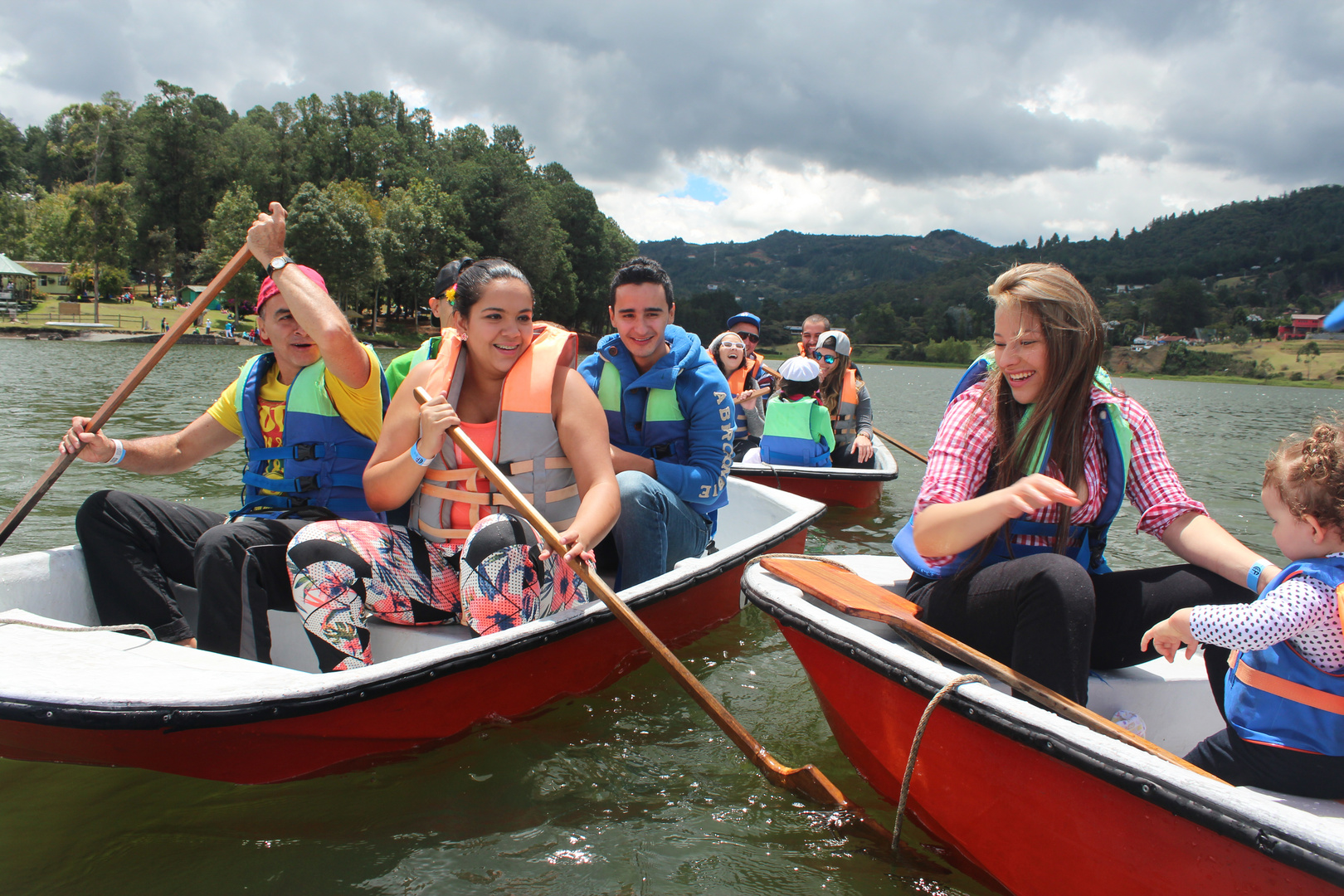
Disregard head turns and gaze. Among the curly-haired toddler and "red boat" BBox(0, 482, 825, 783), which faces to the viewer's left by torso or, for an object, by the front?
the curly-haired toddler

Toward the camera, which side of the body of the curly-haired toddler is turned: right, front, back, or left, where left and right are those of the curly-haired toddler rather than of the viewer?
left

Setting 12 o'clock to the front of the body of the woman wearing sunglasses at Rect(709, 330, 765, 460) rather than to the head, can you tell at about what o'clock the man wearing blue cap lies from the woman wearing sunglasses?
The man wearing blue cap is roughly at 6 o'clock from the woman wearing sunglasses.

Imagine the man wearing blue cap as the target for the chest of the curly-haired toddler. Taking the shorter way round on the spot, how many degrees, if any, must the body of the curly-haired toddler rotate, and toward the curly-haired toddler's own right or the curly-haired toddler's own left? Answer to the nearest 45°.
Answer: approximately 45° to the curly-haired toddler's own right

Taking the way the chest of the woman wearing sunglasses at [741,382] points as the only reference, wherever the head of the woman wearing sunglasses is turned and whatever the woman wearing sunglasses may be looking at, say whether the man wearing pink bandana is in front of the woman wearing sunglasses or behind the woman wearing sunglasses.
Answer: in front

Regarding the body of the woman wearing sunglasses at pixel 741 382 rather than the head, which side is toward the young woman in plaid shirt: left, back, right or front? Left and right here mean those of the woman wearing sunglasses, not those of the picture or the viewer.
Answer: front

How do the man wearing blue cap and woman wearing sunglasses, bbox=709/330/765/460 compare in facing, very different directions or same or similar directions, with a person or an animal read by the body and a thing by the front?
same or similar directions

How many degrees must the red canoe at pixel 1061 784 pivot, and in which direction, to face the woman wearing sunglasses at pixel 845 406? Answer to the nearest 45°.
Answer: approximately 45° to its right

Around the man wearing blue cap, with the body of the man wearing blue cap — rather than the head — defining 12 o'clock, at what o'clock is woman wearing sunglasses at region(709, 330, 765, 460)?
The woman wearing sunglasses is roughly at 12 o'clock from the man wearing blue cap.

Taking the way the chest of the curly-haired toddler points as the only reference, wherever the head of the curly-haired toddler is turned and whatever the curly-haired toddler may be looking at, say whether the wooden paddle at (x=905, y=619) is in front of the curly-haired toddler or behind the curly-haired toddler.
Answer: in front

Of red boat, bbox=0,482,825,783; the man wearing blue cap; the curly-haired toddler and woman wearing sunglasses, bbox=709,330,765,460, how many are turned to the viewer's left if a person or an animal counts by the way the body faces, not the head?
1

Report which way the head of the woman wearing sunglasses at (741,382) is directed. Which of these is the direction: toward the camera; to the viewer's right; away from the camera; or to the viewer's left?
toward the camera

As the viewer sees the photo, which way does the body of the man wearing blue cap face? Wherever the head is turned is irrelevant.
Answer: toward the camera

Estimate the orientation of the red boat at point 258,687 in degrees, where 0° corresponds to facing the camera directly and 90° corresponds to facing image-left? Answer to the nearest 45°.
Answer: approximately 225°

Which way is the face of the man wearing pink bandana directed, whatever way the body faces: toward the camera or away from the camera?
toward the camera

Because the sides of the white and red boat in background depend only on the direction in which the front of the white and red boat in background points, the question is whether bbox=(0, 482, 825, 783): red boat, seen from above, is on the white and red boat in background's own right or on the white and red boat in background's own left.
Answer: on the white and red boat in background's own right

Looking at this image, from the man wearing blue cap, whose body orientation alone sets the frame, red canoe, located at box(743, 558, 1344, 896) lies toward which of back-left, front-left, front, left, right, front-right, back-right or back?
front

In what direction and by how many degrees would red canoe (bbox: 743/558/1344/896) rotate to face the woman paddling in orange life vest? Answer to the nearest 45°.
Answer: approximately 45° to its left

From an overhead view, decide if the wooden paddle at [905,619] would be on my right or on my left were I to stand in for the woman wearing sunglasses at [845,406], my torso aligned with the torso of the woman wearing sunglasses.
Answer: on my left

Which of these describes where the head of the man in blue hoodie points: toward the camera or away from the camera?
toward the camera

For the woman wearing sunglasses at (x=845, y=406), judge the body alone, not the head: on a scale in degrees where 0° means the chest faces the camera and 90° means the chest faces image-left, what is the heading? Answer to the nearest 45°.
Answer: approximately 45°
